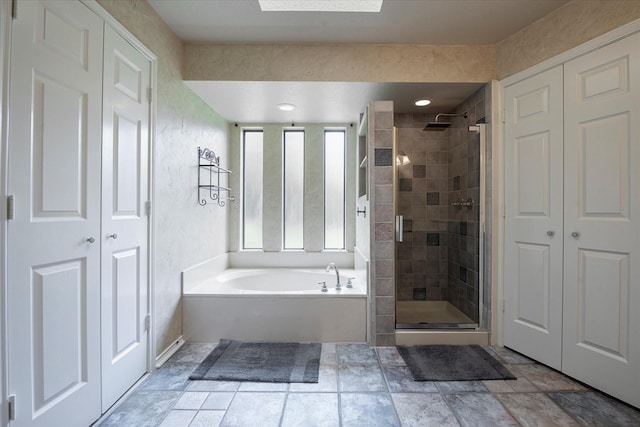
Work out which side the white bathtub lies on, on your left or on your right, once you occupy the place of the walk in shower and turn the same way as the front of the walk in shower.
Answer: on your right

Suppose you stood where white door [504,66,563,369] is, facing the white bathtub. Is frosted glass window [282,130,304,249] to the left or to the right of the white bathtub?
right

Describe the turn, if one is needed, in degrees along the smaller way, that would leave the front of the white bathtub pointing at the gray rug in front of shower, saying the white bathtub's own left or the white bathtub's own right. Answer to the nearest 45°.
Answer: approximately 45° to the white bathtub's own left

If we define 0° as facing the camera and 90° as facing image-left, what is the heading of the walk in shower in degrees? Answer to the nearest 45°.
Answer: approximately 0°

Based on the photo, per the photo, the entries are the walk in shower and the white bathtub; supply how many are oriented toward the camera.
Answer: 2

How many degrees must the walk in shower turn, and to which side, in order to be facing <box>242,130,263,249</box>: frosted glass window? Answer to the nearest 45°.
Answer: approximately 90° to its right

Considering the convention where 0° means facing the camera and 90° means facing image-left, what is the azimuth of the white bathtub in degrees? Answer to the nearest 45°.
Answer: approximately 0°

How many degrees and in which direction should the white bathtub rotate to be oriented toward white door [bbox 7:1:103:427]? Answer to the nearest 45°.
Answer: approximately 45° to its right

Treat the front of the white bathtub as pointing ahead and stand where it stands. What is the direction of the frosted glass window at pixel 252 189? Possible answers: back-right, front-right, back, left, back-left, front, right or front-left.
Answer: back
